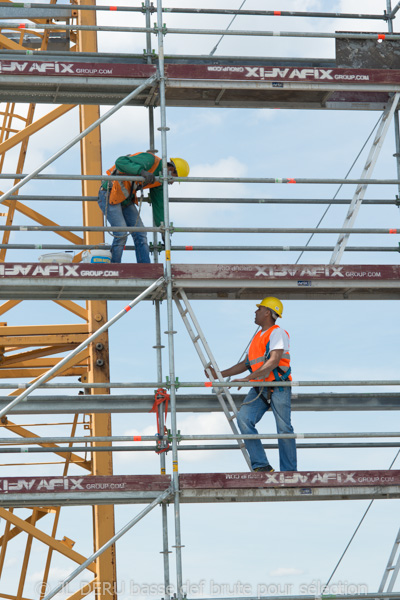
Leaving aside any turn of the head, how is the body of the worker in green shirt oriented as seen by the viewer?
to the viewer's right

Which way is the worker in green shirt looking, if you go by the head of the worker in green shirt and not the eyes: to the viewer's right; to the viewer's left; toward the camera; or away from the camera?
to the viewer's right

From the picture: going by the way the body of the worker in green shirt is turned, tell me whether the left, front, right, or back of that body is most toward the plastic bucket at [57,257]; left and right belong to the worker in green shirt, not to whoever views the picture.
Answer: back

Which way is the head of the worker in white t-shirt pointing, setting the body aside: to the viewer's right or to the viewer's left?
to the viewer's left
